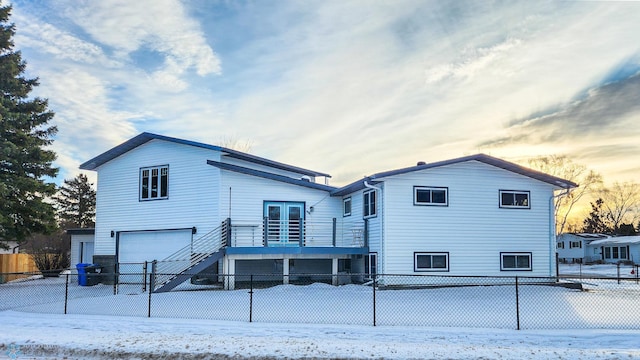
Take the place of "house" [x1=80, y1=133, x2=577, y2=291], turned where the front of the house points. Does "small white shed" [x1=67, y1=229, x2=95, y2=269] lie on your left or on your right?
on your right

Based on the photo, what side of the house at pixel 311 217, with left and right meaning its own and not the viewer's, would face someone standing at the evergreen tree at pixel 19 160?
right

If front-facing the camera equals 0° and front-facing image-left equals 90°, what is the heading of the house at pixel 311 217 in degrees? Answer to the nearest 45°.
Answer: approximately 0°

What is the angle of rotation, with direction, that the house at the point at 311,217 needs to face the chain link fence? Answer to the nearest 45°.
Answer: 0° — it already faces it

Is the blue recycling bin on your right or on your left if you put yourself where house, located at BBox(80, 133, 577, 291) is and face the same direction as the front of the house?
on your right

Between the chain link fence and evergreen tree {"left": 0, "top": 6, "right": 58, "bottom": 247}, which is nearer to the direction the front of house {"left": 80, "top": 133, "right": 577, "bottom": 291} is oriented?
the chain link fence
